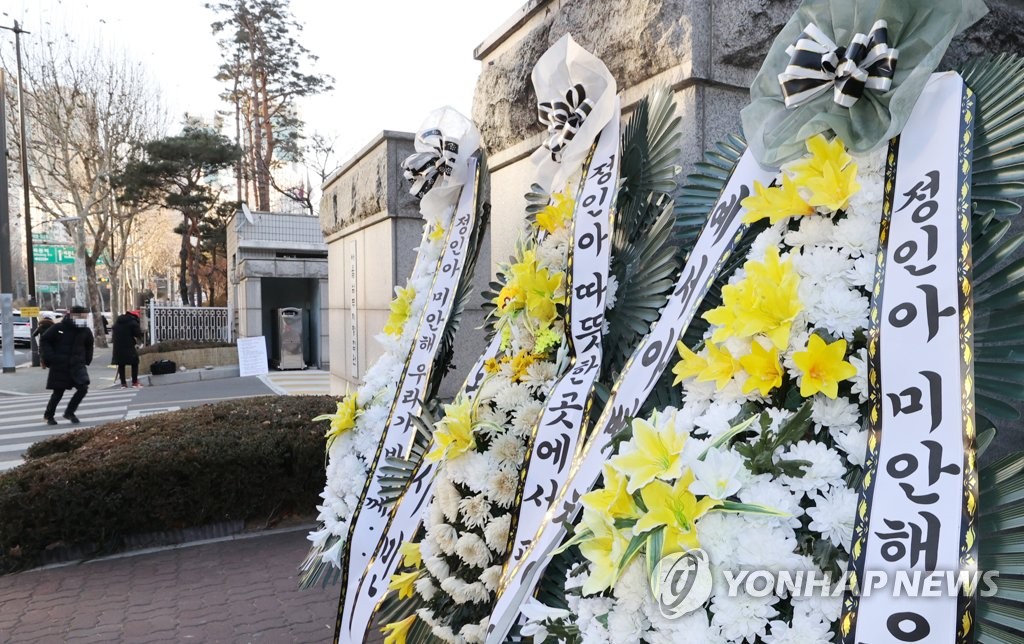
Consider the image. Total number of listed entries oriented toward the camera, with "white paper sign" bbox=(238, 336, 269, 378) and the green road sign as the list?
2

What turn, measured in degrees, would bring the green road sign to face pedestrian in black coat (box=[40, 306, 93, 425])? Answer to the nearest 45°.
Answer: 0° — it already faces them

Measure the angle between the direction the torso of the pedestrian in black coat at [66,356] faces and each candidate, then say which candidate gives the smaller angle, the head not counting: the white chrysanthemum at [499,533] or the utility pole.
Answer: the white chrysanthemum

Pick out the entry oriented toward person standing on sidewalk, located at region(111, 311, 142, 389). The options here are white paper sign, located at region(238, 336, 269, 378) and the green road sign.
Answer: the green road sign

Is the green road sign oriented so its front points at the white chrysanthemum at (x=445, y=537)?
yes

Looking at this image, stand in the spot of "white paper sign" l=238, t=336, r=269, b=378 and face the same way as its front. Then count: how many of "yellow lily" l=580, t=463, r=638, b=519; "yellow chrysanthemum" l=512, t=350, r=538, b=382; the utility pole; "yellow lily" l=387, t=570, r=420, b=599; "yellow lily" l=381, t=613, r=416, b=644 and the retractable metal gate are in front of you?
4

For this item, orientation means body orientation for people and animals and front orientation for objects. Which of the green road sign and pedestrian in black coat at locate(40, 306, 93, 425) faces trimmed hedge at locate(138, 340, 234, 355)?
the green road sign
